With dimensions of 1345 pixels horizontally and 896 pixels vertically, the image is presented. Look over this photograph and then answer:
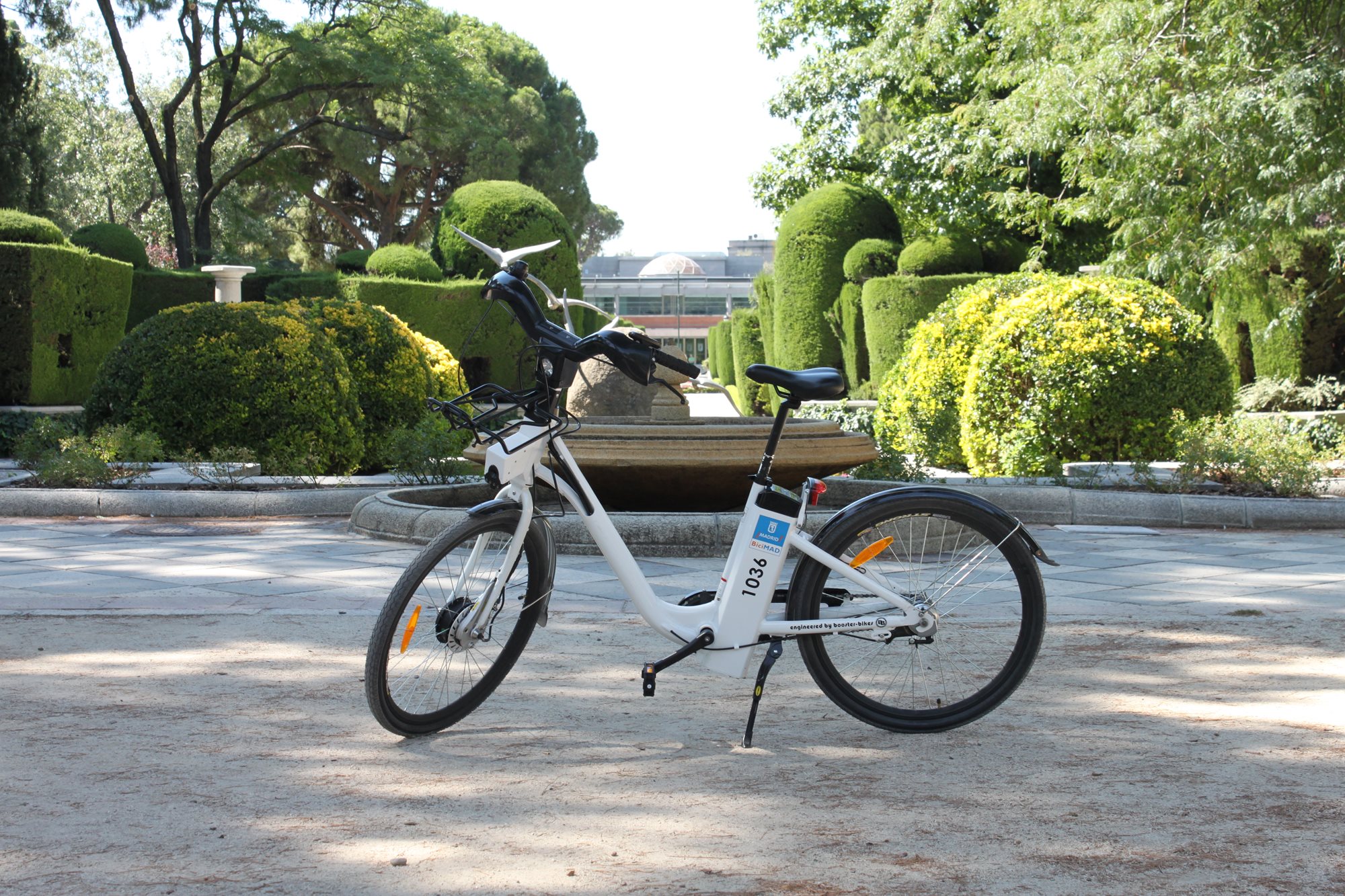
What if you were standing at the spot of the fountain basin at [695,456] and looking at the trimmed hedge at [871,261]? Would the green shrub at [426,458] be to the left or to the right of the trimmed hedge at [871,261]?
left

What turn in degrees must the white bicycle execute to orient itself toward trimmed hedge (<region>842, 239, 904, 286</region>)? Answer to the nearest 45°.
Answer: approximately 90° to its right

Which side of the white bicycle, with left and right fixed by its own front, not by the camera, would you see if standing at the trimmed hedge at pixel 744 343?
right

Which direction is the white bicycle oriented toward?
to the viewer's left

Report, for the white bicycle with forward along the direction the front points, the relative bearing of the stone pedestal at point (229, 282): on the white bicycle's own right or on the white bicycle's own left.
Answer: on the white bicycle's own right

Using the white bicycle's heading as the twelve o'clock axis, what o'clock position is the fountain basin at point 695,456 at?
The fountain basin is roughly at 3 o'clock from the white bicycle.

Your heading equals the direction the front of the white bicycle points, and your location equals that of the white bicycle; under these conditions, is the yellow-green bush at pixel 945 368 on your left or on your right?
on your right

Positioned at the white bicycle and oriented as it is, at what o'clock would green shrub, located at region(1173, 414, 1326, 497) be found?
The green shrub is roughly at 4 o'clock from the white bicycle.

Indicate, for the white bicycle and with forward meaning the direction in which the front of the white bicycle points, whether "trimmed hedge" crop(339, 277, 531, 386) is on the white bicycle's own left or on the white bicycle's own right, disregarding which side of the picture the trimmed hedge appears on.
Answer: on the white bicycle's own right

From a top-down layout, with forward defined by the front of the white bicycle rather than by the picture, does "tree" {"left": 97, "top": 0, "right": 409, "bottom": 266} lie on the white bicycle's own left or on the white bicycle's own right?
on the white bicycle's own right

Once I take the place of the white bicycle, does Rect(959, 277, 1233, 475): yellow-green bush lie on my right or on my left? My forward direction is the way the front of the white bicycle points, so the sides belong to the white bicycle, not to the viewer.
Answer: on my right
